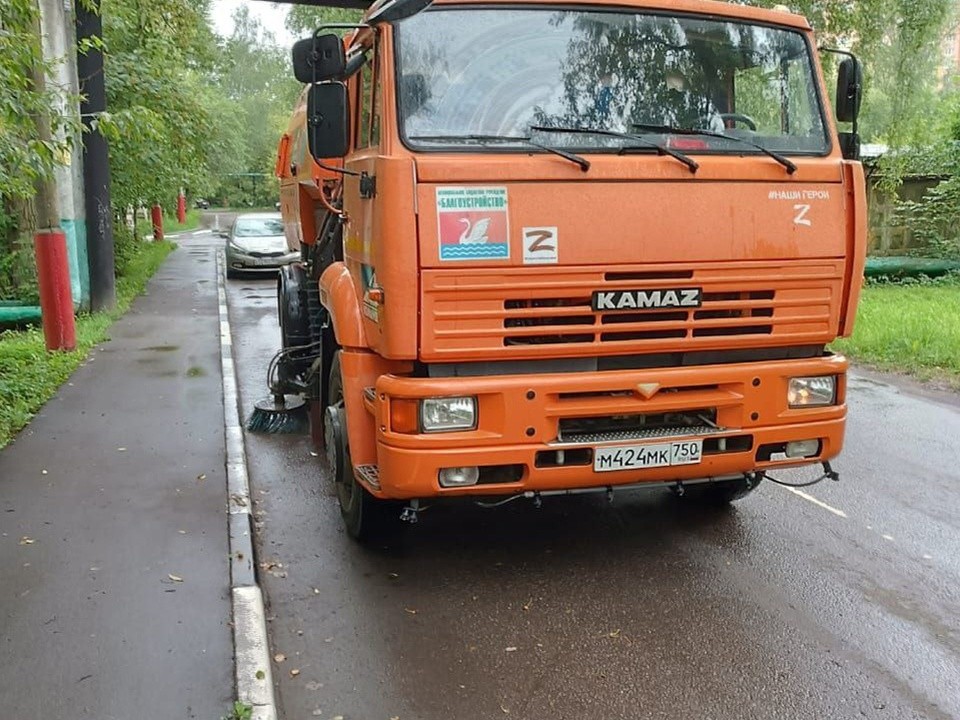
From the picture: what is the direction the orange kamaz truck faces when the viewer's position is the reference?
facing the viewer

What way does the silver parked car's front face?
toward the camera

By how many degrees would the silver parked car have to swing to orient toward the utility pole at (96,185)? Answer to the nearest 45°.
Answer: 0° — it already faces it

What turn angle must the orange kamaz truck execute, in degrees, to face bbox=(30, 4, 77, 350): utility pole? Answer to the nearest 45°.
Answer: approximately 135° to its right

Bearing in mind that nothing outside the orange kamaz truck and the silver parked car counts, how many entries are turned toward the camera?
2

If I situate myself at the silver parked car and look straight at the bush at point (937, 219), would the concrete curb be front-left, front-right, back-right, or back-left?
front-right

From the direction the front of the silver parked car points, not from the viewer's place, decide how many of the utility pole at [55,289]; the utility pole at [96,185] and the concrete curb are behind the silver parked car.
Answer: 0

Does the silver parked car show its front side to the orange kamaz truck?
yes

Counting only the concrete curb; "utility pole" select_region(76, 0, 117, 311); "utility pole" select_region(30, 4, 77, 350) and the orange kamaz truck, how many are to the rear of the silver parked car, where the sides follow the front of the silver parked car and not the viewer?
0

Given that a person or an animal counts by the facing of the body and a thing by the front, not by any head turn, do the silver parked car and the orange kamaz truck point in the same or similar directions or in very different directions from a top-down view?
same or similar directions

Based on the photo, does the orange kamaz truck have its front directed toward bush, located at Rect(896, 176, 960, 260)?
no
